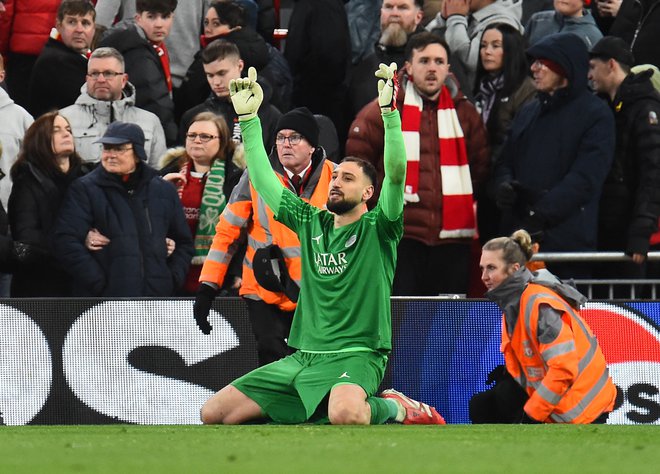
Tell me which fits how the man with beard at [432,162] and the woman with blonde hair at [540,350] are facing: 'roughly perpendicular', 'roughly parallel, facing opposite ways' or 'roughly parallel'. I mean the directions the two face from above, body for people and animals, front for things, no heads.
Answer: roughly perpendicular

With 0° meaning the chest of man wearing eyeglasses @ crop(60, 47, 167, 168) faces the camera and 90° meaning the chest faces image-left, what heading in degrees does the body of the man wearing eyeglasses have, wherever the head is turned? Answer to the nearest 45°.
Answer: approximately 0°

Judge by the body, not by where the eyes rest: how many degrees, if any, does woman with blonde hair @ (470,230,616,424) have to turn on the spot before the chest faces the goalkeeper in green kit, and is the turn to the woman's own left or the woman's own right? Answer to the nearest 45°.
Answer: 0° — they already face them

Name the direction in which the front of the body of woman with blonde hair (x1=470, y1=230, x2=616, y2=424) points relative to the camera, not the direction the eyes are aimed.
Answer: to the viewer's left

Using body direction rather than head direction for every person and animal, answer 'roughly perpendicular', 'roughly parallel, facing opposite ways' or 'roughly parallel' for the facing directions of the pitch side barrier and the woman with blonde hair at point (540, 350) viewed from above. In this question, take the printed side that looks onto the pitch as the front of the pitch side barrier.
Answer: roughly perpendicular

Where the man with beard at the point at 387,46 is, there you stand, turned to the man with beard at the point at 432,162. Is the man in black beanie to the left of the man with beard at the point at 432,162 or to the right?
right
